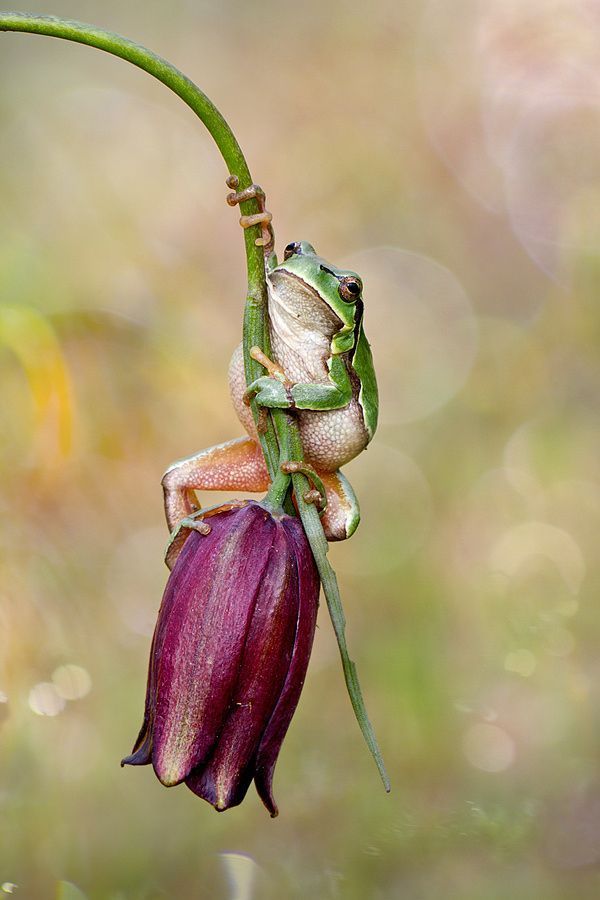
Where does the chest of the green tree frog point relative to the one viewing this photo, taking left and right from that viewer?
facing the viewer and to the left of the viewer
